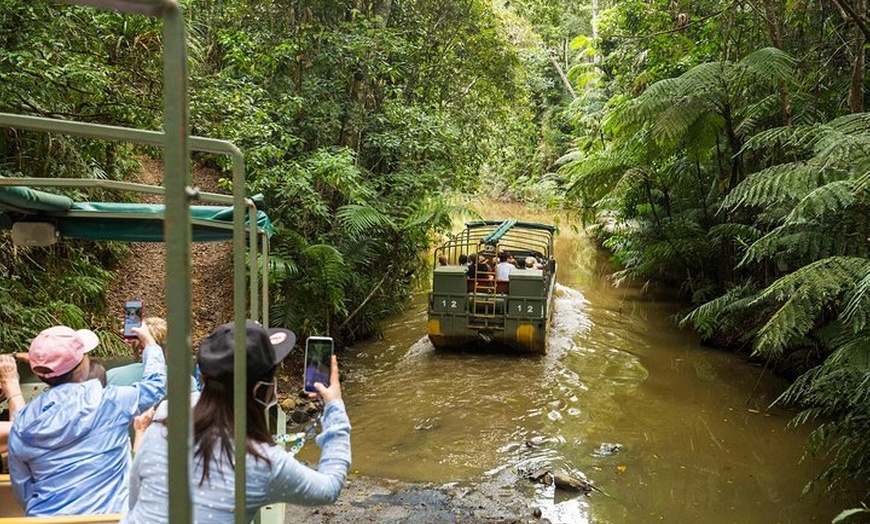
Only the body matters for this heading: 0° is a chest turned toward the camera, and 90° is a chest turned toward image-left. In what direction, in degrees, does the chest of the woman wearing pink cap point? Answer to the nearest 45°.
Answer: approximately 225°

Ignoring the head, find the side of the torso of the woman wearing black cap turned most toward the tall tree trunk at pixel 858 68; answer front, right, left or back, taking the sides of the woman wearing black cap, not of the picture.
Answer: front

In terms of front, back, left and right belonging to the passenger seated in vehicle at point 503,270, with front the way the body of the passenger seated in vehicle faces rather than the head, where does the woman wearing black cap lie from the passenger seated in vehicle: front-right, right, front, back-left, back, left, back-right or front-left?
back

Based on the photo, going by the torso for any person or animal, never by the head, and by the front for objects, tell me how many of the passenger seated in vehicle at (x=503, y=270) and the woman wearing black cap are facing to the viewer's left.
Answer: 0

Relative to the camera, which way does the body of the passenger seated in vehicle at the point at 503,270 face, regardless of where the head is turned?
away from the camera

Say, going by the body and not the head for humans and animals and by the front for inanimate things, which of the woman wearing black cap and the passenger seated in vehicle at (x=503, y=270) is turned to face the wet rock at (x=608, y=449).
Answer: the woman wearing black cap

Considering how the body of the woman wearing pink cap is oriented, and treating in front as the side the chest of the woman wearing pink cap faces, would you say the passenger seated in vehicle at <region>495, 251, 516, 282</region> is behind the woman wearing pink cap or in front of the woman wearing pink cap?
in front

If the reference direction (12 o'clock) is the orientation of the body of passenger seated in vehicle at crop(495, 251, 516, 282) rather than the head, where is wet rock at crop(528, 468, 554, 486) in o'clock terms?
The wet rock is roughly at 6 o'clock from the passenger seated in vehicle.

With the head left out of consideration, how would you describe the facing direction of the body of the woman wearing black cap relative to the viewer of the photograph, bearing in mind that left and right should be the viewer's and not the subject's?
facing away from the viewer and to the right of the viewer

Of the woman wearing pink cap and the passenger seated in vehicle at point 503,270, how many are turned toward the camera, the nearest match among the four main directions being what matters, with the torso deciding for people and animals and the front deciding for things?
0

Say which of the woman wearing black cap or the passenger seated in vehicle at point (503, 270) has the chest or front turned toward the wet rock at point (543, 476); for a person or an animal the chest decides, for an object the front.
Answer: the woman wearing black cap
